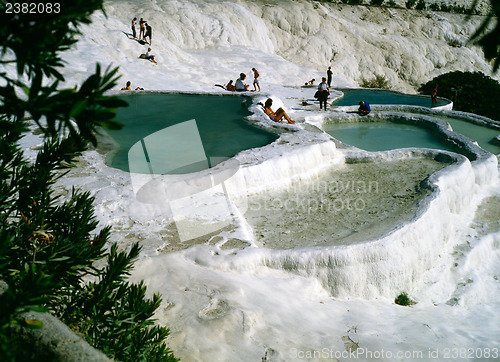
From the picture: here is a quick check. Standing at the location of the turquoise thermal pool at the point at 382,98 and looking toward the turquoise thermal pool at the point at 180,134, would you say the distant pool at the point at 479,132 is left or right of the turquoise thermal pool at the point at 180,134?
left

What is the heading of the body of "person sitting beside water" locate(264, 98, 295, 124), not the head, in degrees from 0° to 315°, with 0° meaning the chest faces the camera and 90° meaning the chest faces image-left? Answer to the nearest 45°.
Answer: approximately 270°

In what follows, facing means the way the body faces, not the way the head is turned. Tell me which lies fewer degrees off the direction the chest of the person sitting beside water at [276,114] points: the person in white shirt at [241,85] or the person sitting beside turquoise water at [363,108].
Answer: the person sitting beside turquoise water

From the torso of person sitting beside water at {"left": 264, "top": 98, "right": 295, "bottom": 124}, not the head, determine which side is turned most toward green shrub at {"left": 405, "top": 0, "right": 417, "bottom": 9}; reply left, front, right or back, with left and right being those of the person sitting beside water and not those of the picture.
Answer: left

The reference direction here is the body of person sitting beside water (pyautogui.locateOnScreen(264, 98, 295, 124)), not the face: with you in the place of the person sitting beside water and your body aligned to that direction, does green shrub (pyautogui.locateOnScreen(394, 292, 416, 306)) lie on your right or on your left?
on your right

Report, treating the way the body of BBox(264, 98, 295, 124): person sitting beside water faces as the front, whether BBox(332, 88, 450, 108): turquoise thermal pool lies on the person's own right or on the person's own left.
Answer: on the person's own left
